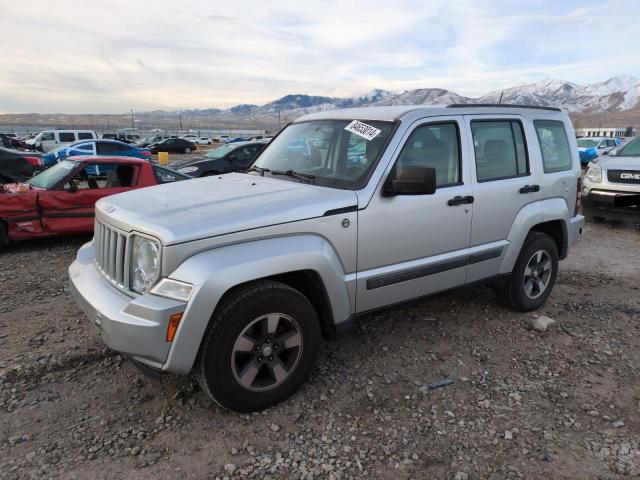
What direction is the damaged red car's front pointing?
to the viewer's left

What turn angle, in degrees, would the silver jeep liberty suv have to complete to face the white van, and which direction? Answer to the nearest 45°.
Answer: approximately 90° to its right

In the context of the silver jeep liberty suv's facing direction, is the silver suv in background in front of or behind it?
behind

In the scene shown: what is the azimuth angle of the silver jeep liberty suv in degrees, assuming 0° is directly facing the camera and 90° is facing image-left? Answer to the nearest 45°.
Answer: approximately 45°

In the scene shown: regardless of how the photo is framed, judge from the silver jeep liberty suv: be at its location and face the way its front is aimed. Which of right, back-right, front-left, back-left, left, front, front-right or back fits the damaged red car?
right
